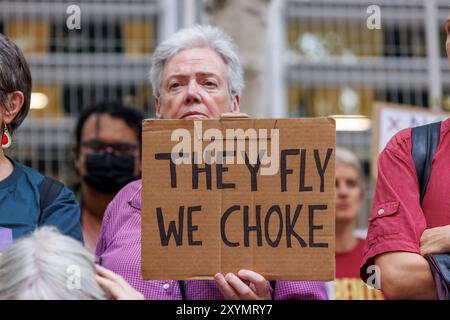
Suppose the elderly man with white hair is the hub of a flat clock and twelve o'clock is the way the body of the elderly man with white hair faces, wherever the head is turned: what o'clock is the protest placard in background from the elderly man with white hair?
The protest placard in background is roughly at 7 o'clock from the elderly man with white hair.

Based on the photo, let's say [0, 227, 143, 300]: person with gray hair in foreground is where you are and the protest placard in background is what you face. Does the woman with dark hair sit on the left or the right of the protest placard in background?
left

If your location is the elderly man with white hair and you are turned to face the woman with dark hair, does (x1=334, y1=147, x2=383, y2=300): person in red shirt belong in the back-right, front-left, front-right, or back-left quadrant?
back-right

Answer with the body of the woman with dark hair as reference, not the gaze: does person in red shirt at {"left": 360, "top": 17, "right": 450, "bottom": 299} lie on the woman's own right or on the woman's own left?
on the woman's own left

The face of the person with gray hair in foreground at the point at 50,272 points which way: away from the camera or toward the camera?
away from the camera

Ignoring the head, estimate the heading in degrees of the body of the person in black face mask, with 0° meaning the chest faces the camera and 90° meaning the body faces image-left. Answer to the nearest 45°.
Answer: approximately 0°
